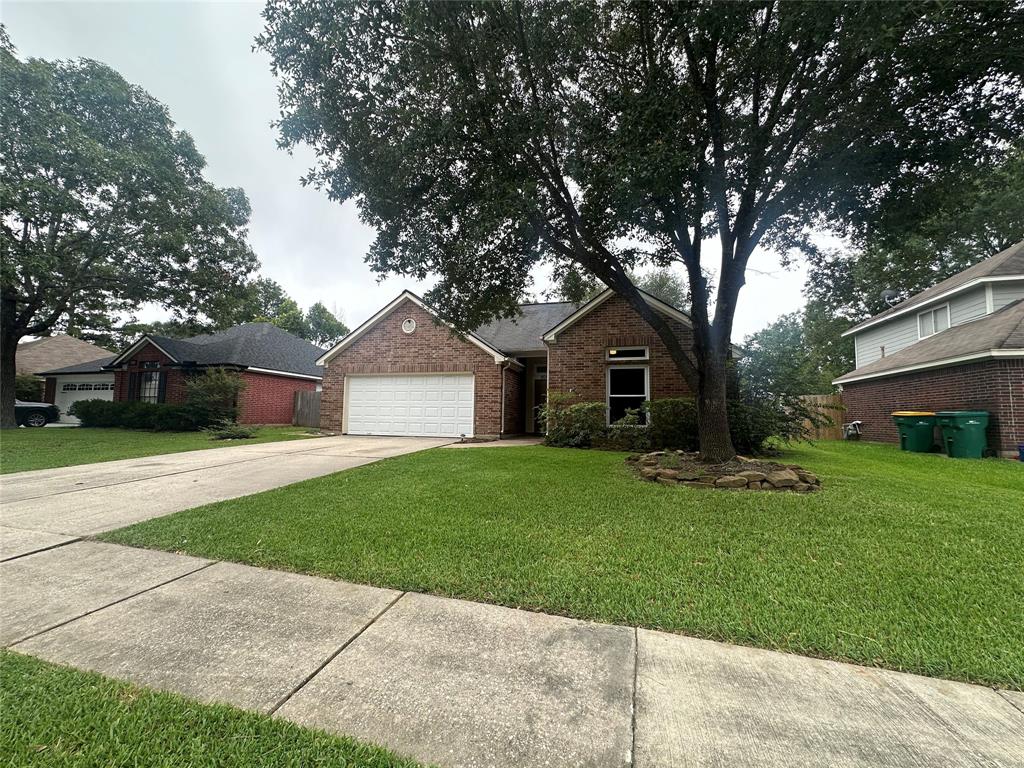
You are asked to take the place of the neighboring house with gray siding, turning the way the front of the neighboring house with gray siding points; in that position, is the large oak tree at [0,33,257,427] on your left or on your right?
on your right

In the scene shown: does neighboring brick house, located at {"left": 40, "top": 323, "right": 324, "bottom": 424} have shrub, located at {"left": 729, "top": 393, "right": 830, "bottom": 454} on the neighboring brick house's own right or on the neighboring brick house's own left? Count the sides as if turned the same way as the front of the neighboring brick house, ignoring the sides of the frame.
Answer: on the neighboring brick house's own left

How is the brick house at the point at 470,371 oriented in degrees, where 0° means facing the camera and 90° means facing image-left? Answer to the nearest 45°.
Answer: approximately 0°

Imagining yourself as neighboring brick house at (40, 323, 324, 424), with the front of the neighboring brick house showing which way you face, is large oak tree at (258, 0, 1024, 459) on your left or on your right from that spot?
on your left

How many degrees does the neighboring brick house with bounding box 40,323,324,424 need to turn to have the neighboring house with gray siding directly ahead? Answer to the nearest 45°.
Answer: approximately 90° to its left

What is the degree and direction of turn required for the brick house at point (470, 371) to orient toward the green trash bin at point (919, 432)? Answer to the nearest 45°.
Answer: approximately 90° to its left

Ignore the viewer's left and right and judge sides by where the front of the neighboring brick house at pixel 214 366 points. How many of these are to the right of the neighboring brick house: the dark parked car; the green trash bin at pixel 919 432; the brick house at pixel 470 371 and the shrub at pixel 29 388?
2

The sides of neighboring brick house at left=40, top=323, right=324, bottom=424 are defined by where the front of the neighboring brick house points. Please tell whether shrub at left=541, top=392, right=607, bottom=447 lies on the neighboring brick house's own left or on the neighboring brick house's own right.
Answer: on the neighboring brick house's own left

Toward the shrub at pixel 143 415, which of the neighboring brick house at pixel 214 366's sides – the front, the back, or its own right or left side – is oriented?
front

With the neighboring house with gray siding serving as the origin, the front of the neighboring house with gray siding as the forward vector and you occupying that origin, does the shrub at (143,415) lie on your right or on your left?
on your right

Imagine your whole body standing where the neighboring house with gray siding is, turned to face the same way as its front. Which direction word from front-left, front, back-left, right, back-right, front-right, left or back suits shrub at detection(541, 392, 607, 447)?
right

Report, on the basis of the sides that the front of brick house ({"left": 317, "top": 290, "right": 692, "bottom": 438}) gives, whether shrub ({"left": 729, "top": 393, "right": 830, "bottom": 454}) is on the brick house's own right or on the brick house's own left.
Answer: on the brick house's own left

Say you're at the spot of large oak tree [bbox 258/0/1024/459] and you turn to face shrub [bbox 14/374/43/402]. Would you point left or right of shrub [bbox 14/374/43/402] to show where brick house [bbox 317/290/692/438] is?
right

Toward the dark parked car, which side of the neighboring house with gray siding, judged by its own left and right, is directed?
right
